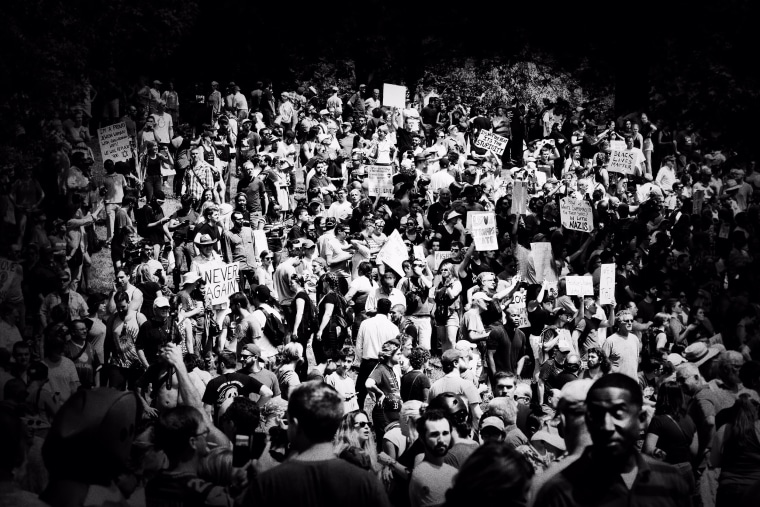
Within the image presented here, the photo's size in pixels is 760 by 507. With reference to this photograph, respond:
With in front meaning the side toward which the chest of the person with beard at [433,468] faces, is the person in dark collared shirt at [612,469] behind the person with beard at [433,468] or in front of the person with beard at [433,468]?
in front

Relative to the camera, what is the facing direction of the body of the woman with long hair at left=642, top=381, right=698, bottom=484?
away from the camera

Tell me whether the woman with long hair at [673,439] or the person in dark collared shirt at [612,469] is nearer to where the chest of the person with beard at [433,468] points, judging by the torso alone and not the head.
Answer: the person in dark collared shirt

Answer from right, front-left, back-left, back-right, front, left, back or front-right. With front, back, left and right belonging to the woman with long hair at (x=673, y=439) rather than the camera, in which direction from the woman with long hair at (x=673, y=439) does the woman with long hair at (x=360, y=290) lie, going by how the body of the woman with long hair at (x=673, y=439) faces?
front-left

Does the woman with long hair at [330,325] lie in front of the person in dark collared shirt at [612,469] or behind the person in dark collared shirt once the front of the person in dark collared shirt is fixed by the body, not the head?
behind

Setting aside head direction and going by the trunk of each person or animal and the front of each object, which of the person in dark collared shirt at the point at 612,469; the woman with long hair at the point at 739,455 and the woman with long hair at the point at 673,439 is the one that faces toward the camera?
the person in dark collared shirt

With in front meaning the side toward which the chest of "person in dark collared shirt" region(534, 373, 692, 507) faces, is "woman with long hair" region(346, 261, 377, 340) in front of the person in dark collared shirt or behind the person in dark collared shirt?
behind

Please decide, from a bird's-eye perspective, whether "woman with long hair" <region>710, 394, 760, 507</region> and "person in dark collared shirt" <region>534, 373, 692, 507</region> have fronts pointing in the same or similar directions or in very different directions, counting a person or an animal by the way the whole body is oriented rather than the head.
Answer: very different directions

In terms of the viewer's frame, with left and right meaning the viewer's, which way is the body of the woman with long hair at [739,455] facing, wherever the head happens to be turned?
facing away from the viewer

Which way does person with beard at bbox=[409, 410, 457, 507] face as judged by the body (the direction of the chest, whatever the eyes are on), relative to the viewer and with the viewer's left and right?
facing the viewer and to the right of the viewer

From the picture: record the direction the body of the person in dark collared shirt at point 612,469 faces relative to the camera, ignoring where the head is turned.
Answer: toward the camera
